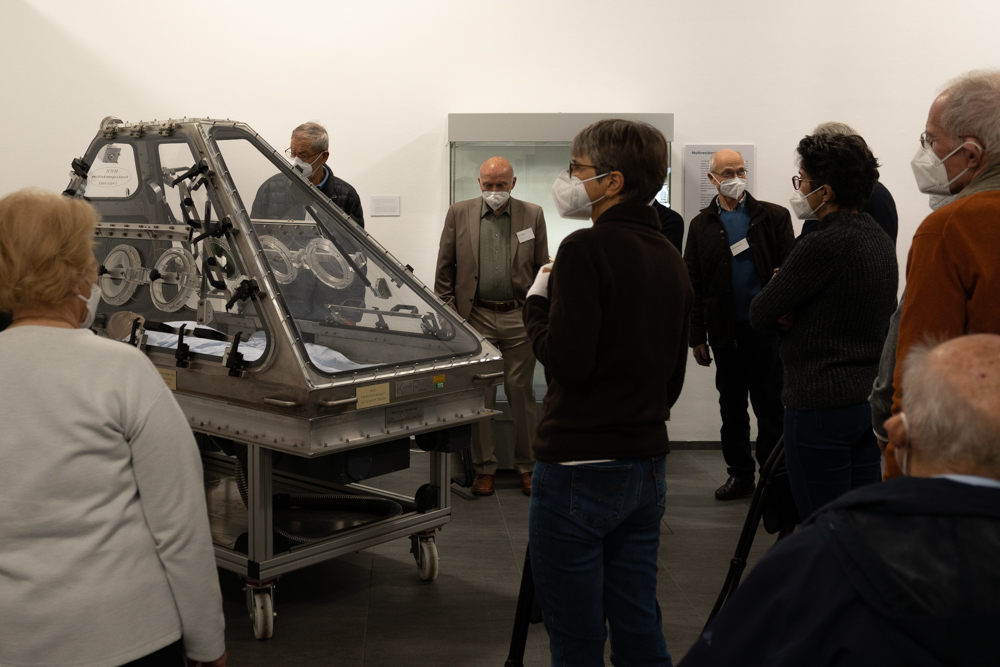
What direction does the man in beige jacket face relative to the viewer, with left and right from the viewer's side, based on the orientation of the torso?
facing the viewer

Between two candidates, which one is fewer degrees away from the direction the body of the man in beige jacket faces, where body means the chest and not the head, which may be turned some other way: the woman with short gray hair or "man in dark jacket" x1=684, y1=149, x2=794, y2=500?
the woman with short gray hair

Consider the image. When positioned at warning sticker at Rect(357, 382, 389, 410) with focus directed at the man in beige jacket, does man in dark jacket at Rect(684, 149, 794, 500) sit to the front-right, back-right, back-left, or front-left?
front-right

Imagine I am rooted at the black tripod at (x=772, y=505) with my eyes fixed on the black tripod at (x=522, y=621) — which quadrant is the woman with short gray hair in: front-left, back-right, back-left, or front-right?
front-left

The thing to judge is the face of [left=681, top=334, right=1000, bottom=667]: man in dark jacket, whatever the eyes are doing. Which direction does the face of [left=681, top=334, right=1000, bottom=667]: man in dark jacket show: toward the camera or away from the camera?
away from the camera

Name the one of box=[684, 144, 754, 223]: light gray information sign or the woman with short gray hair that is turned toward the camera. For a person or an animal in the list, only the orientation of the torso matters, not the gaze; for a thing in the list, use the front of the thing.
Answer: the light gray information sign

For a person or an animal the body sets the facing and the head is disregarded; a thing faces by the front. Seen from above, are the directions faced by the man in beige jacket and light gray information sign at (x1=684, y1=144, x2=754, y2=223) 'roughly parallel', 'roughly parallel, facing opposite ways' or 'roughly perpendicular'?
roughly parallel

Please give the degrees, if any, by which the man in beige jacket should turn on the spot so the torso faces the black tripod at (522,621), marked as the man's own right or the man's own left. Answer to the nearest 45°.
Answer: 0° — they already face it

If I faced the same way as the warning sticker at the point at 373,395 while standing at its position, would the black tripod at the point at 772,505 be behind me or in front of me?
in front

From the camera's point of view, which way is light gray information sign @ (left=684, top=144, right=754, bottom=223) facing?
toward the camera

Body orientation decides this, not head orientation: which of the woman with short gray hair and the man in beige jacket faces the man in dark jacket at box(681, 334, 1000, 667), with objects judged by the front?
the man in beige jacket

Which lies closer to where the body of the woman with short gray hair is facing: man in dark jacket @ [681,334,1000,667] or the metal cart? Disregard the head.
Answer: the metal cart

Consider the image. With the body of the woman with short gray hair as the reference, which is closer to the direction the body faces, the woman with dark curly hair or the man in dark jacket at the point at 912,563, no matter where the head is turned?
the woman with dark curly hair

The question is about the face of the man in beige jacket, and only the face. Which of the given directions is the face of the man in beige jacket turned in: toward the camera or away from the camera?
toward the camera

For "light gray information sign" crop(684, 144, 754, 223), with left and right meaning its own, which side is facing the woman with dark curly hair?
front

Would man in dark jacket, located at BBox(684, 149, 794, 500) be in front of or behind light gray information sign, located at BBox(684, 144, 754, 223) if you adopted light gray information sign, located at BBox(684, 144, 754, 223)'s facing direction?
in front

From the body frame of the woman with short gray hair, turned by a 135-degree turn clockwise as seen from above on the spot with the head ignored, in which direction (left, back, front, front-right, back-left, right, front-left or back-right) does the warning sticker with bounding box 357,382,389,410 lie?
back-left

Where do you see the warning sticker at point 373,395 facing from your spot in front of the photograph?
facing the viewer and to the right of the viewer

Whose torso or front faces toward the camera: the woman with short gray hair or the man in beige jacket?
the man in beige jacket

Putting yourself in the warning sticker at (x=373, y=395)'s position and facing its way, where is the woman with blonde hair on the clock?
The woman with blonde hair is roughly at 2 o'clock from the warning sticker.
